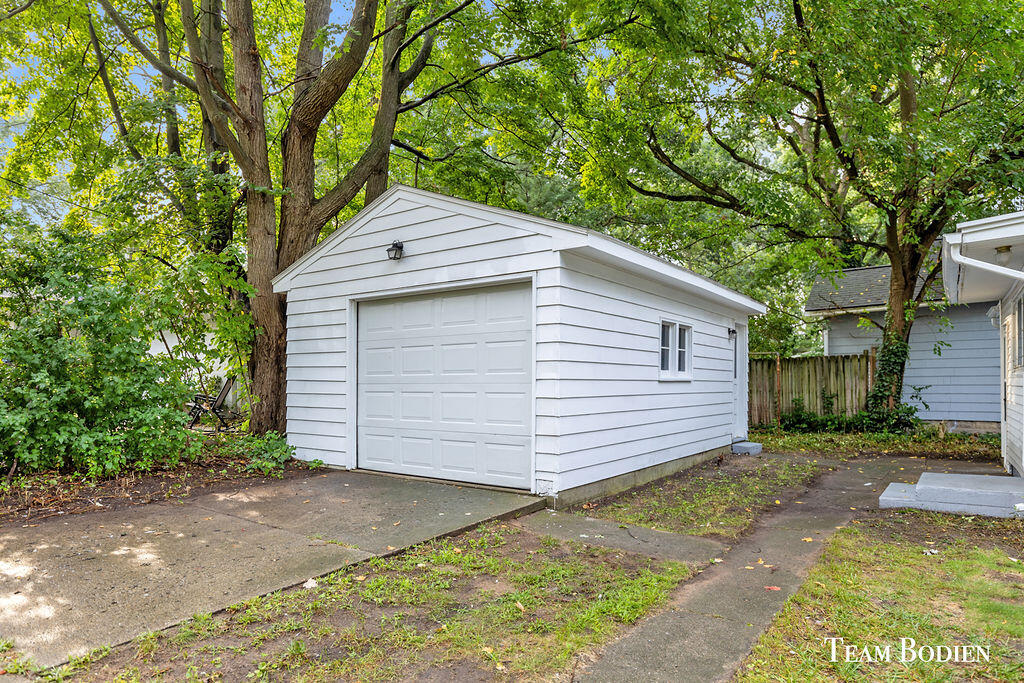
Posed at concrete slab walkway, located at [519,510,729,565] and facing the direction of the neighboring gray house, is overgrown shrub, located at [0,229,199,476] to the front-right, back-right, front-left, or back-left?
back-left

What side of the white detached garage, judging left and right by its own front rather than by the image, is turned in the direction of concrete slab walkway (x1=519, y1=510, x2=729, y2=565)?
left

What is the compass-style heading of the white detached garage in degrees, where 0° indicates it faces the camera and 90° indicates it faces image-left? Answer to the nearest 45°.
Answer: approximately 45°

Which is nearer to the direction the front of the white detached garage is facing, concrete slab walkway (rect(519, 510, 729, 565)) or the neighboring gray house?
the concrete slab walkway

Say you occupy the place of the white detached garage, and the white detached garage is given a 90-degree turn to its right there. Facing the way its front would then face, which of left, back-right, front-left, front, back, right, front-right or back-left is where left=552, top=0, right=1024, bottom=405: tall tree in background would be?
right

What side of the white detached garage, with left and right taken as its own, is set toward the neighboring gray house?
back

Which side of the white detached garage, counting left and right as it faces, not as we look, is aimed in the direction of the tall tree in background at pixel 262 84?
right

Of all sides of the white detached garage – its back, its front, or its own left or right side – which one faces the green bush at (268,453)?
right

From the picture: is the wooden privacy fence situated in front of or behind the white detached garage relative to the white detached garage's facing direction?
behind
